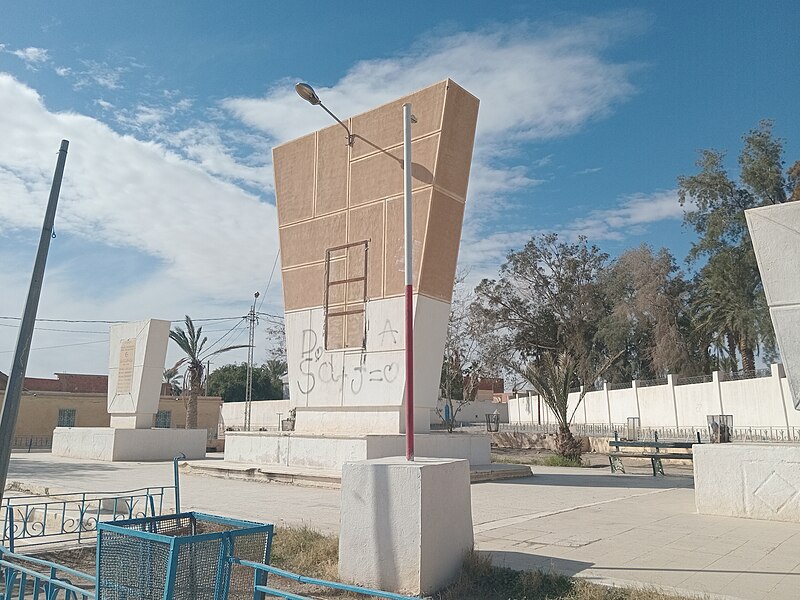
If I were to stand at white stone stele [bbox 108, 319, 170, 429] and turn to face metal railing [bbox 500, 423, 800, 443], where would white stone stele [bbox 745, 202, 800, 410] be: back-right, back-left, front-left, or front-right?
front-right

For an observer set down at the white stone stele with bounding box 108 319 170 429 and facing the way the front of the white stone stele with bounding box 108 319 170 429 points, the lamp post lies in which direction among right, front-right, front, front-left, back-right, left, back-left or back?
front-left

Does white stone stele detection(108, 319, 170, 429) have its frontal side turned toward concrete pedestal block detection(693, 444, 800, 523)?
no

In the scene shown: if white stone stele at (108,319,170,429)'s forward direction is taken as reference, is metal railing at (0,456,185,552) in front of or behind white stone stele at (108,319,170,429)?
in front

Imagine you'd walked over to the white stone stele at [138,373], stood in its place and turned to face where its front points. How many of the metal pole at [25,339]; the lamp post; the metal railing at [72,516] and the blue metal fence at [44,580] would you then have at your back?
0

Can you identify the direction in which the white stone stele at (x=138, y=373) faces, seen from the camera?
facing the viewer and to the left of the viewer

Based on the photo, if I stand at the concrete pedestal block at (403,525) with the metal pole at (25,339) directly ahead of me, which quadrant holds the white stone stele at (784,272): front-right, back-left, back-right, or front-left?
back-right

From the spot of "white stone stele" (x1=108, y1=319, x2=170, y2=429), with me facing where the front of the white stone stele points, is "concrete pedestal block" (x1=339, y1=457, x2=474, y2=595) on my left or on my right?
on my left

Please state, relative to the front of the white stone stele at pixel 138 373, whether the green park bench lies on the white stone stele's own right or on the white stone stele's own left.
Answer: on the white stone stele's own left

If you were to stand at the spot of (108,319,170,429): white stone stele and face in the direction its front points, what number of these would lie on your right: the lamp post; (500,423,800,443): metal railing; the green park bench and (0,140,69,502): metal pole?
0

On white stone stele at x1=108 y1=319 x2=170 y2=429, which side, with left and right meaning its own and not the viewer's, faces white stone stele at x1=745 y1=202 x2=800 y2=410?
left

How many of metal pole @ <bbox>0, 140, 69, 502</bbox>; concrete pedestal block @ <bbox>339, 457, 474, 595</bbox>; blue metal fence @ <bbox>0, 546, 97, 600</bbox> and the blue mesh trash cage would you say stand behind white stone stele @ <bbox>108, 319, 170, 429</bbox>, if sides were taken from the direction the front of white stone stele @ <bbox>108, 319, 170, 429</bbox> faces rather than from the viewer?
0

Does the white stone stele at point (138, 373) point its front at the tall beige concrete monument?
no

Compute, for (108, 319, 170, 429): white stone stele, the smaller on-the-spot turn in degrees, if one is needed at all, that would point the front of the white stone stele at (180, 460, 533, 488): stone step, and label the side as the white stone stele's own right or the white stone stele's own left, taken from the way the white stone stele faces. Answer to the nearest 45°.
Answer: approximately 45° to the white stone stele's own left

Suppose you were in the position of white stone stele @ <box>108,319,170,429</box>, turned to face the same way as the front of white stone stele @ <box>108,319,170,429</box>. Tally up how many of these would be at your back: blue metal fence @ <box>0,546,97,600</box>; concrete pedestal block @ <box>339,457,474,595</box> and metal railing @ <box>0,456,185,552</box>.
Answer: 0

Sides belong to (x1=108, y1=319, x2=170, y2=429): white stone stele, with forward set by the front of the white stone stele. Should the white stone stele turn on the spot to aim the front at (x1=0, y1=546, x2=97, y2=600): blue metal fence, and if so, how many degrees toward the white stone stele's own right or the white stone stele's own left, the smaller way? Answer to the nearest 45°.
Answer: approximately 45° to the white stone stele's own left

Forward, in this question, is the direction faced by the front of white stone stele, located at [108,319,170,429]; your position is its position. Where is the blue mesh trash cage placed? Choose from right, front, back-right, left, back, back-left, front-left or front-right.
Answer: front-left
